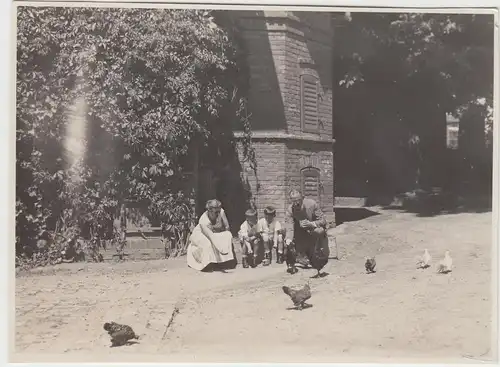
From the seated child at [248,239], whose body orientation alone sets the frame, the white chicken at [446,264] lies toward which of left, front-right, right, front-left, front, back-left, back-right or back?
left

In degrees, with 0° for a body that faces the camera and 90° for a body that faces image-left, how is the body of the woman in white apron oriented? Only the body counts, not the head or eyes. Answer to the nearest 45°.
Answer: approximately 315°

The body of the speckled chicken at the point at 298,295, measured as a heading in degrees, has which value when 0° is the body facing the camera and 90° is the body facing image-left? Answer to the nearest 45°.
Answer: approximately 270°

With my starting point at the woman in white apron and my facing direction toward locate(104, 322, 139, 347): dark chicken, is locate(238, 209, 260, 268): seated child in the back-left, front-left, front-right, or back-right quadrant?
back-left
